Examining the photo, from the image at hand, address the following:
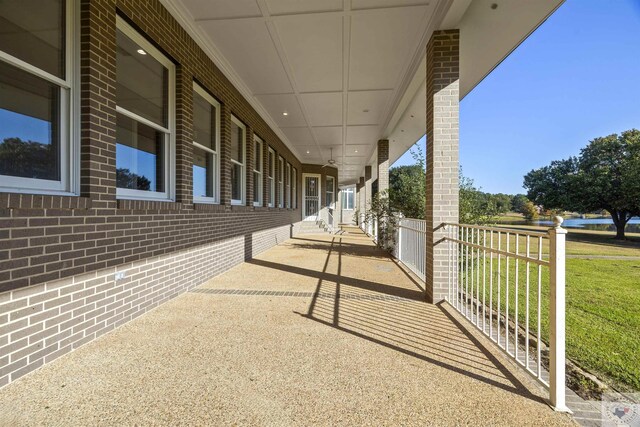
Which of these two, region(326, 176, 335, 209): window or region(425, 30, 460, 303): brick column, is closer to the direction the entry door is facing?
the brick column

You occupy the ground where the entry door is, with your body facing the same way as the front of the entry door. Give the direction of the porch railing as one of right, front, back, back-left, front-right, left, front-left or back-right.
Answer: front

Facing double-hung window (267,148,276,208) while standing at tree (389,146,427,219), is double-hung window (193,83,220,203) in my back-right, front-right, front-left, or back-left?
front-left

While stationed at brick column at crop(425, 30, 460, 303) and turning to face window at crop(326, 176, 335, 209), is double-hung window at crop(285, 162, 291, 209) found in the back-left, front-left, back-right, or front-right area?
front-left

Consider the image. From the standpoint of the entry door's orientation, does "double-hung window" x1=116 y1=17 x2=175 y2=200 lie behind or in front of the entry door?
in front

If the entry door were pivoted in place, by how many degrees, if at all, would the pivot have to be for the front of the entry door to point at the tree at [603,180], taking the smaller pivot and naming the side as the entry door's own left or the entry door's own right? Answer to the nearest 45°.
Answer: approximately 90° to the entry door's own left

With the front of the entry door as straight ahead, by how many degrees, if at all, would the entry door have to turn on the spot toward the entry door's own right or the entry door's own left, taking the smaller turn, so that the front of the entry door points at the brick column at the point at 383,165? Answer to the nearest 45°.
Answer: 0° — it already faces it

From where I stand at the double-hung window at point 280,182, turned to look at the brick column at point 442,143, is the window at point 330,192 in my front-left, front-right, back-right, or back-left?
back-left

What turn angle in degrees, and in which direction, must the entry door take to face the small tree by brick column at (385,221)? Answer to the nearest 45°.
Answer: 0° — it already faces it

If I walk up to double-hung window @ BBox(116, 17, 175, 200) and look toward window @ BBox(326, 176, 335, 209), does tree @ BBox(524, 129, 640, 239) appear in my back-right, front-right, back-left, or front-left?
front-right

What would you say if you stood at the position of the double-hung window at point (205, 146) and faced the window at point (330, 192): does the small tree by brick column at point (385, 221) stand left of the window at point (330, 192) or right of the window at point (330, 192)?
right
